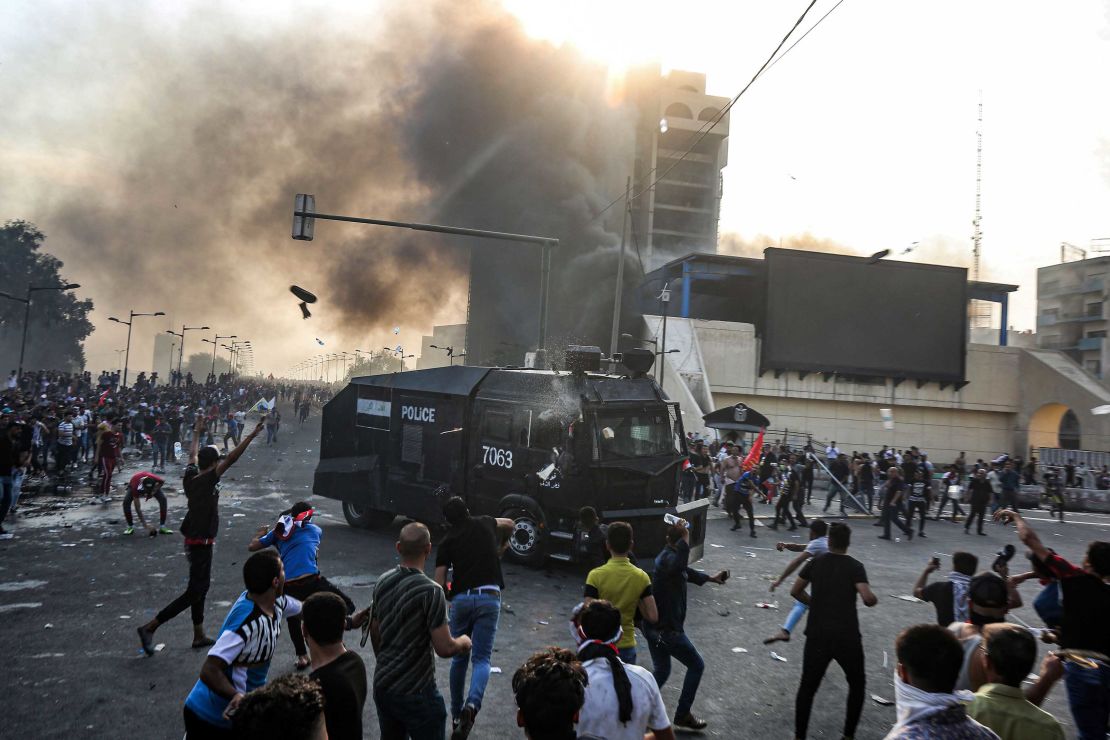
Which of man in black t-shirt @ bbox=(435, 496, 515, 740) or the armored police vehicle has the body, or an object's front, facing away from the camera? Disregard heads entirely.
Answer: the man in black t-shirt

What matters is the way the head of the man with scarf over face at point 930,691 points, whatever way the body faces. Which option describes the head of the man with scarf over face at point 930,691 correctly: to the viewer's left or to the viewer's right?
to the viewer's left

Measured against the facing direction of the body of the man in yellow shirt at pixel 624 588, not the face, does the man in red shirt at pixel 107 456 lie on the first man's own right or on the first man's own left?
on the first man's own left

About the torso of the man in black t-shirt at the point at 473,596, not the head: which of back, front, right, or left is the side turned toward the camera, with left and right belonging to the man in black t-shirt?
back

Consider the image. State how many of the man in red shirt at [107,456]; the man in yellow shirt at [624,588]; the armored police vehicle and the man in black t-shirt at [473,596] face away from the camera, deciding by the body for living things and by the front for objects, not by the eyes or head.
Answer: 2

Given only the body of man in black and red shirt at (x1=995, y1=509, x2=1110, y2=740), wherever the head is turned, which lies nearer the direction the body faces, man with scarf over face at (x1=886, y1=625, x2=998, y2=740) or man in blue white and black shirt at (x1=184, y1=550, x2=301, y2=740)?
the man in blue white and black shirt

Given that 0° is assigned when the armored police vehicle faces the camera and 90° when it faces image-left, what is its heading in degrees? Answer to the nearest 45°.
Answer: approximately 315°

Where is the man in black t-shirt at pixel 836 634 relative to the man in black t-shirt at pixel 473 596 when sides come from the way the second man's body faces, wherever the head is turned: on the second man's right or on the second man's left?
on the second man's right

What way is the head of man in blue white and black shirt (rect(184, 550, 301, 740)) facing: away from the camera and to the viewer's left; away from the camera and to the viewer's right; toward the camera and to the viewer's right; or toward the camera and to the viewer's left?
away from the camera and to the viewer's right

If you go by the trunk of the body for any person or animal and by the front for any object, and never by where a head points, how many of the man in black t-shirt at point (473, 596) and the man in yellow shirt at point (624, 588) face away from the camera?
2

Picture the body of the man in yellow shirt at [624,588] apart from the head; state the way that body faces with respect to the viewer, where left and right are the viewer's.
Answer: facing away from the viewer

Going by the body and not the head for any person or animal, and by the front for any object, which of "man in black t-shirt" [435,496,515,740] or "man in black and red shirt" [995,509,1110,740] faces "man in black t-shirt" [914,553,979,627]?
the man in black and red shirt

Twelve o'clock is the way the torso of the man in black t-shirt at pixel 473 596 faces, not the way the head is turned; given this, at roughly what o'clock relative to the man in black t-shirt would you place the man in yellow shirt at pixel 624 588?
The man in yellow shirt is roughly at 4 o'clock from the man in black t-shirt.

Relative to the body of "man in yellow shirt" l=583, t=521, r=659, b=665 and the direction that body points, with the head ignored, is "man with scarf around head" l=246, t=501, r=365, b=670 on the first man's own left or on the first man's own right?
on the first man's own left

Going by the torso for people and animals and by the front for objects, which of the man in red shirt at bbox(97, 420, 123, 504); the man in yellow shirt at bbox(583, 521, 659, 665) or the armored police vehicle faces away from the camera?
the man in yellow shirt
